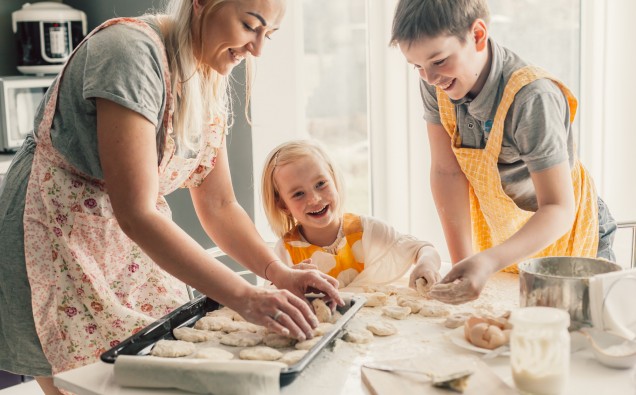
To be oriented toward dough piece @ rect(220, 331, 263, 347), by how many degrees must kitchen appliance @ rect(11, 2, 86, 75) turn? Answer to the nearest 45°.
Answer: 0° — it already faces it

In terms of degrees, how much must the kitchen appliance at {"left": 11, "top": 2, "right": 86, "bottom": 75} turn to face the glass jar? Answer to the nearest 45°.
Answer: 0° — it already faces it

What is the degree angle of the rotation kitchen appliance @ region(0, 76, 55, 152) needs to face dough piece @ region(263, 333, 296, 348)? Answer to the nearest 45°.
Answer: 0° — it already faces it

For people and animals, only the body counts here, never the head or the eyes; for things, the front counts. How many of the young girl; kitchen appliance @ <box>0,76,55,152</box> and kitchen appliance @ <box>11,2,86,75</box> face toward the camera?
3

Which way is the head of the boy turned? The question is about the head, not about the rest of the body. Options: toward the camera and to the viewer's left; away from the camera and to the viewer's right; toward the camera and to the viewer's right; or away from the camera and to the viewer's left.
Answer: toward the camera and to the viewer's left

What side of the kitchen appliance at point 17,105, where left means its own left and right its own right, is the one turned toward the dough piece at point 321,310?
front

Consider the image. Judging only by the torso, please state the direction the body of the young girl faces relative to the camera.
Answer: toward the camera

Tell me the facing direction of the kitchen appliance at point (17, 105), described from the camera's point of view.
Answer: facing the viewer

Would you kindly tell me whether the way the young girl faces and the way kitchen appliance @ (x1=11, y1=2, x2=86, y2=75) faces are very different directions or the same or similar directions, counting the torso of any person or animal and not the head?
same or similar directions

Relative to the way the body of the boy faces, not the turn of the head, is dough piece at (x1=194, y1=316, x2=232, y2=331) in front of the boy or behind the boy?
in front

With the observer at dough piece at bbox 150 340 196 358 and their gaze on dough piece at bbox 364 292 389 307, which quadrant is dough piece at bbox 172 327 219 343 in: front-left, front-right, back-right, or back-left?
front-left

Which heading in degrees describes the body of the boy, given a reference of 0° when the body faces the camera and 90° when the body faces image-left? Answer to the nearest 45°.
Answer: approximately 45°
